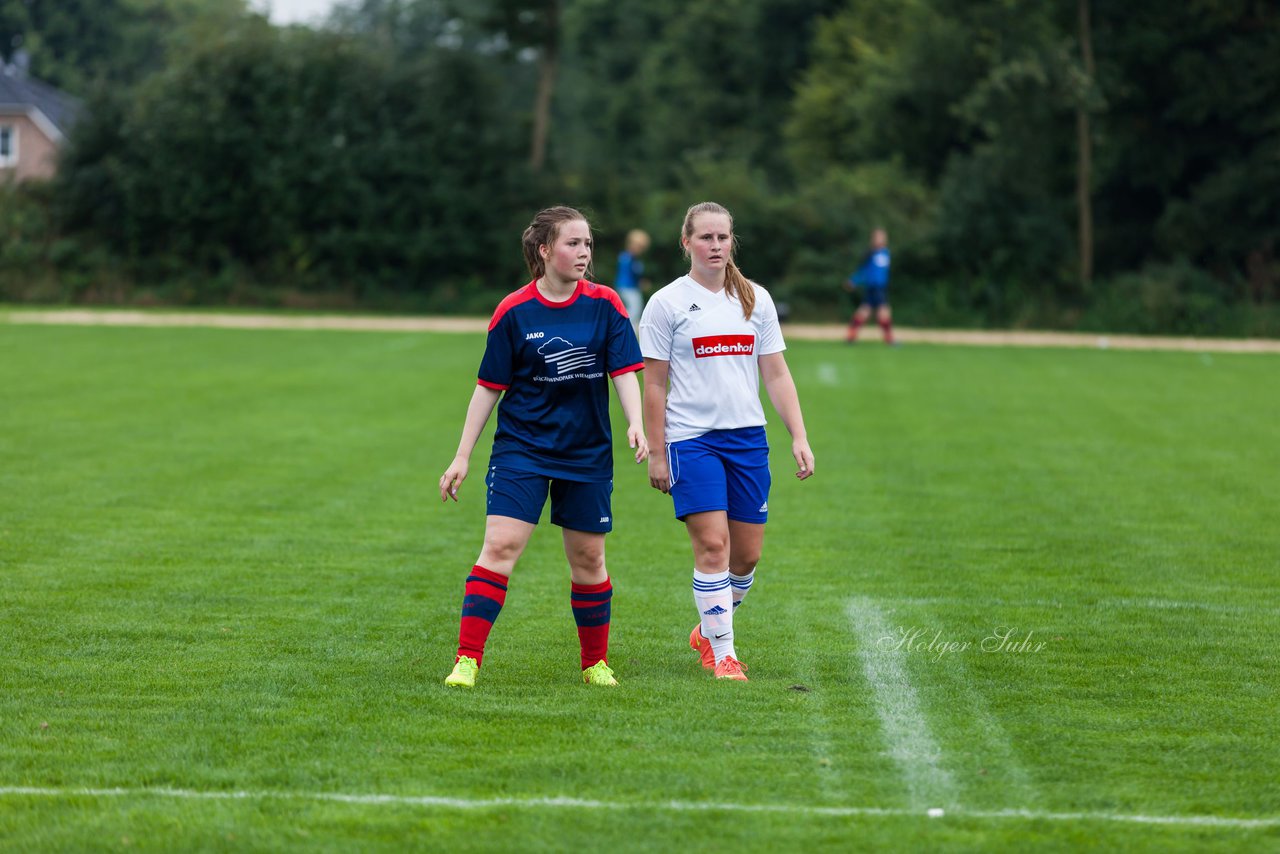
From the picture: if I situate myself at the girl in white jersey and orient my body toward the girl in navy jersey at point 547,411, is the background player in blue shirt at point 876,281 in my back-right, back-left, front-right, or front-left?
back-right

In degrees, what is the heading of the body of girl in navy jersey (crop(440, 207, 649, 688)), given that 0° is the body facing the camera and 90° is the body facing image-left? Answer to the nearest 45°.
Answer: approximately 0°

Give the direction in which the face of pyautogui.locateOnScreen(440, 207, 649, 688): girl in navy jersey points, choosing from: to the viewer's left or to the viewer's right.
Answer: to the viewer's right

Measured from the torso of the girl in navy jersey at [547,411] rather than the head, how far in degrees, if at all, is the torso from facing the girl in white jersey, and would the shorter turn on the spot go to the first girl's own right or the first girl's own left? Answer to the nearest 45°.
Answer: approximately 90° to the first girl's own left

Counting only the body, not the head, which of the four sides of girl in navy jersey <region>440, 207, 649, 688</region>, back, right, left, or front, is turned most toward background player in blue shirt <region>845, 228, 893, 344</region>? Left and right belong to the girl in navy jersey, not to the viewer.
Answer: back
